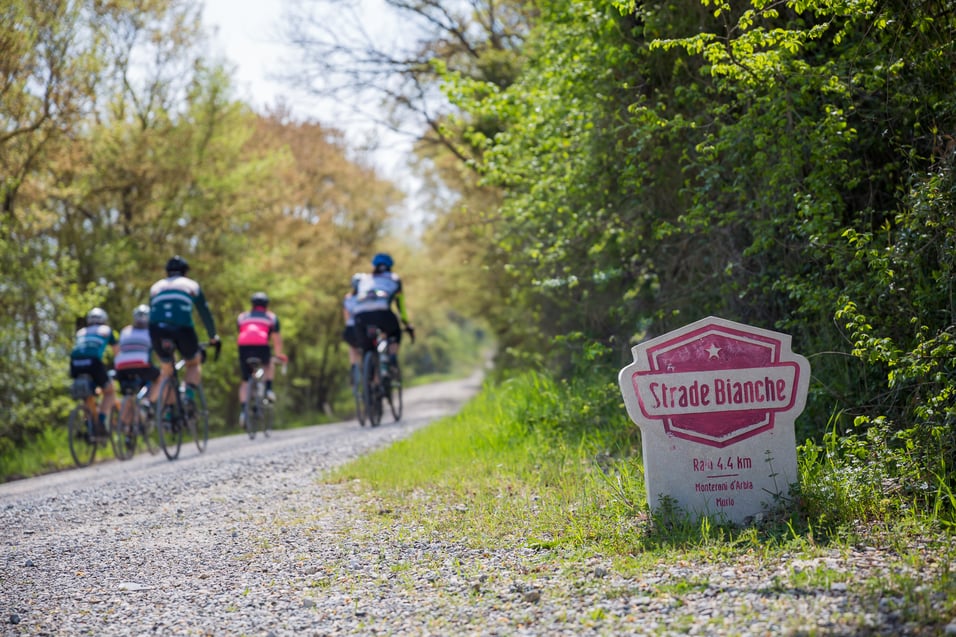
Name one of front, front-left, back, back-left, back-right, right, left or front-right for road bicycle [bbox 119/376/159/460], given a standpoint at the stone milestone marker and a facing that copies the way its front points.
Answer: back-right

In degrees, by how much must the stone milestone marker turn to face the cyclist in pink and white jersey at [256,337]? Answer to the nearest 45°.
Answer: approximately 135° to its right

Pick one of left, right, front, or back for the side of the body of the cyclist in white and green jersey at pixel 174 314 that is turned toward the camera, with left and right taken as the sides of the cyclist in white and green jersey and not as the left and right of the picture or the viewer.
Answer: back

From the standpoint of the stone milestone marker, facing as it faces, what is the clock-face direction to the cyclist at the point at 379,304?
The cyclist is roughly at 5 o'clock from the stone milestone marker.

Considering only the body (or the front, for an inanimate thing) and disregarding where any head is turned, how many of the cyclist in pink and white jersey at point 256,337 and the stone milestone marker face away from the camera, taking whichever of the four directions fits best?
1

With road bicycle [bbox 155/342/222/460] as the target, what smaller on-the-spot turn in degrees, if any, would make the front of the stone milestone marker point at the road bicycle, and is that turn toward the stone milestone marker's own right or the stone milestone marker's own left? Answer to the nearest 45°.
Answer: approximately 135° to the stone milestone marker's own right

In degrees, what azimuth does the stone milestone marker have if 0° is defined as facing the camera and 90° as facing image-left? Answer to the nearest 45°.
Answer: approximately 0°

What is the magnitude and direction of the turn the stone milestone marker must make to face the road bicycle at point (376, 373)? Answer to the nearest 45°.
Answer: approximately 135° to its right

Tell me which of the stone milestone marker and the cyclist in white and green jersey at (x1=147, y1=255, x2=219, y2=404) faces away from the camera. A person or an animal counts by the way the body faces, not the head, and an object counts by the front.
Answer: the cyclist in white and green jersey

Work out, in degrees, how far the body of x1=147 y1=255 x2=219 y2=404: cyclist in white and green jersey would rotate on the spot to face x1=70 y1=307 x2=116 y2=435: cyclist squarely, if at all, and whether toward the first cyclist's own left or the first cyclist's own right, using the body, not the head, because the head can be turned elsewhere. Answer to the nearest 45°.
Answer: approximately 45° to the first cyclist's own left

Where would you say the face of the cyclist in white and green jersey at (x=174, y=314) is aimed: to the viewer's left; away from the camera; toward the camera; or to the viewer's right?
away from the camera

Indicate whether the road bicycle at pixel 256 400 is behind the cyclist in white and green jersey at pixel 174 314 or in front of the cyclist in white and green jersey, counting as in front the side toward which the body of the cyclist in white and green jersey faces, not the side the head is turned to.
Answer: in front

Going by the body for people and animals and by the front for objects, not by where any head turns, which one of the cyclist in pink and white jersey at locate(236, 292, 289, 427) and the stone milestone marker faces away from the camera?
the cyclist in pink and white jersey
